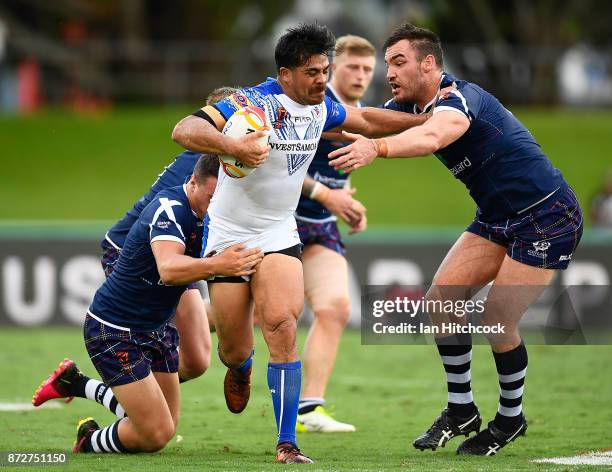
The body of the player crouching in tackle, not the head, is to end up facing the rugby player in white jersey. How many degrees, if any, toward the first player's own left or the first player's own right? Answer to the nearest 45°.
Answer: approximately 45° to the first player's own right

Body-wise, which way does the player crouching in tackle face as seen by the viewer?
to the viewer's right
